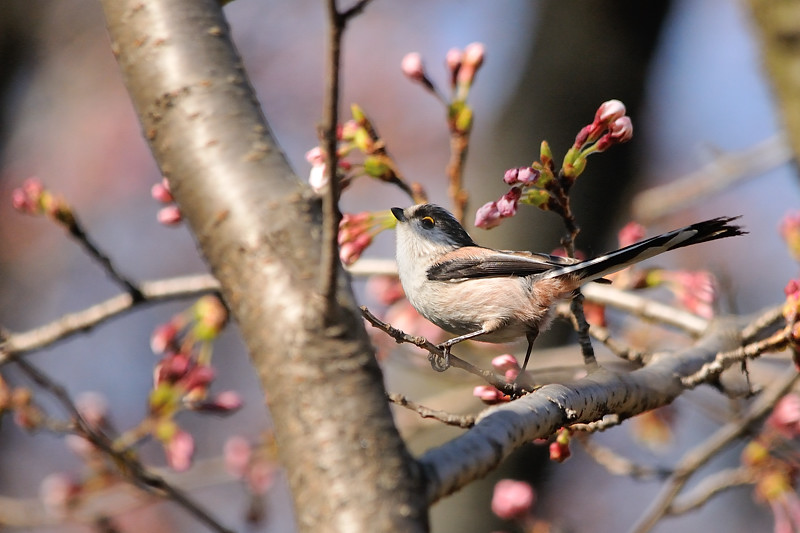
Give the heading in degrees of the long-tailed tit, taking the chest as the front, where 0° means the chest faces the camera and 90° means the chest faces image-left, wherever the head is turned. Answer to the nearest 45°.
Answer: approximately 90°

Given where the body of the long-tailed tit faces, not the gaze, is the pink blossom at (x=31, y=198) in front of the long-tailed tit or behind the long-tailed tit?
in front
